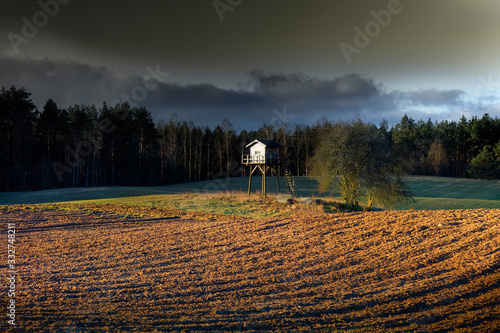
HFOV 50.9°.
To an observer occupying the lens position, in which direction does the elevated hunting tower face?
facing the viewer and to the left of the viewer
